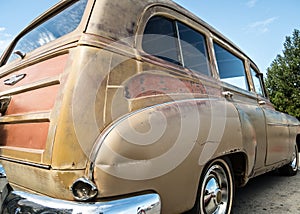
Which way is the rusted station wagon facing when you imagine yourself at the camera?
facing away from the viewer and to the right of the viewer
